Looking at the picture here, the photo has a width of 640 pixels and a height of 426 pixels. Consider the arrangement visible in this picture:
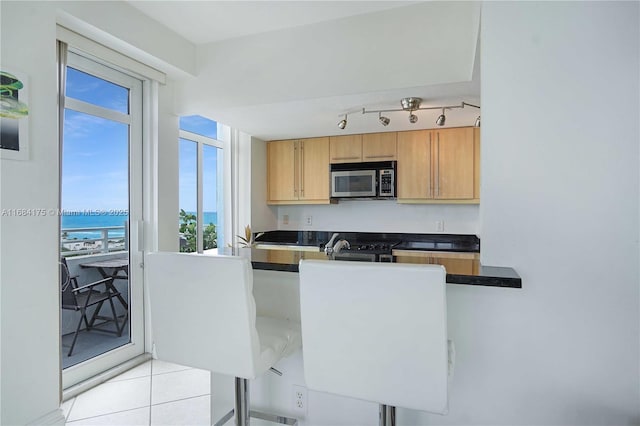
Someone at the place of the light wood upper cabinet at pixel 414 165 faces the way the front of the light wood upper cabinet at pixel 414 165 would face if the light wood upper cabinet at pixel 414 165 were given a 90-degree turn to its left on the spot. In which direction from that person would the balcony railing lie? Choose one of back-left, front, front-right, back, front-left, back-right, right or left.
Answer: back-right

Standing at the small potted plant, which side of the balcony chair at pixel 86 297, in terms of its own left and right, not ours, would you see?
front

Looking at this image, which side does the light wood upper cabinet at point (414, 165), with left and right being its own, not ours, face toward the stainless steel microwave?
right

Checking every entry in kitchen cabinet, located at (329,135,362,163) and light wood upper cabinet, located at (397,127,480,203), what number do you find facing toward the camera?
2

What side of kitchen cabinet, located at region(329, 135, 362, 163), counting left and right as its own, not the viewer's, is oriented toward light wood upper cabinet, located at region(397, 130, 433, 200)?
left

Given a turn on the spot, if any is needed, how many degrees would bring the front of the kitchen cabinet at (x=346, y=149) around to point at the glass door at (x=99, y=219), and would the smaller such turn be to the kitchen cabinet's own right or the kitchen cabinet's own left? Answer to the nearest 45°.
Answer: approximately 45° to the kitchen cabinet's own right

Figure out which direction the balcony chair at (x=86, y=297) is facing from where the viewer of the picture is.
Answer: facing away from the viewer and to the right of the viewer

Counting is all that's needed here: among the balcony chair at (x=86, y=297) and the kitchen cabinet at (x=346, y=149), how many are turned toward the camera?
1

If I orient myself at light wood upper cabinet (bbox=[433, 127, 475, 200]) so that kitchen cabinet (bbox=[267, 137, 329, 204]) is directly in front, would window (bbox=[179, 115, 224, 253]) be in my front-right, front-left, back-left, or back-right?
front-left

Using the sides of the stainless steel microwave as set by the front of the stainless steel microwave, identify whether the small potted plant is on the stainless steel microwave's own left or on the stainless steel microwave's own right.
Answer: on the stainless steel microwave's own right

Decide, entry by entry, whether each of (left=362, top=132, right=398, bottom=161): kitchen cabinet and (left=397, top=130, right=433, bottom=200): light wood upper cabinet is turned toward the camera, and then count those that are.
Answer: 2

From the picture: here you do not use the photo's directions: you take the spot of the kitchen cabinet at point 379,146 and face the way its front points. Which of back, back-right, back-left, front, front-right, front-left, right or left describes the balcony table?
front-right

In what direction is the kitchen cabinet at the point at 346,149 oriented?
toward the camera

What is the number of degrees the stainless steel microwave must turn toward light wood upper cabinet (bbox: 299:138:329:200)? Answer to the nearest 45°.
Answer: approximately 90° to its right
